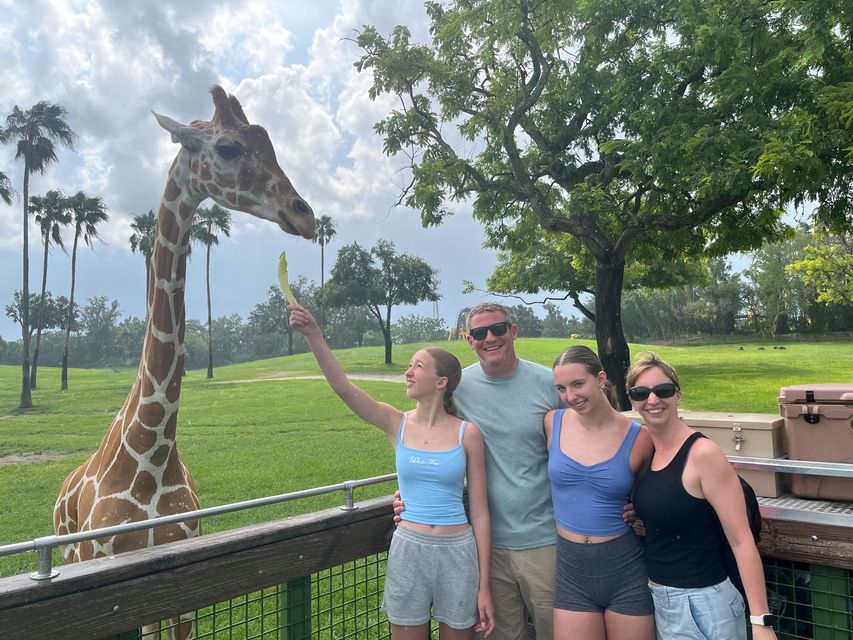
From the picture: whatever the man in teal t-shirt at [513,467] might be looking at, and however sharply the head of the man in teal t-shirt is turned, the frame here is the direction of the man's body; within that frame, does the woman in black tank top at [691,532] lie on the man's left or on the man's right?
on the man's left

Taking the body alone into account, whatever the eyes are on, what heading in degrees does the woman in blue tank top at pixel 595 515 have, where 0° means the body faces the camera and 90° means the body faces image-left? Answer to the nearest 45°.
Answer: approximately 0°

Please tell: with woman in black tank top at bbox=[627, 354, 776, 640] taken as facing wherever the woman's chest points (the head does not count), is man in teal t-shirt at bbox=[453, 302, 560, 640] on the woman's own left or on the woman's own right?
on the woman's own right

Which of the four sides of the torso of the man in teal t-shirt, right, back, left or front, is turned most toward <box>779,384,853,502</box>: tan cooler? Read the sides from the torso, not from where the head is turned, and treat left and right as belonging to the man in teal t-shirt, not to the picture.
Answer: left

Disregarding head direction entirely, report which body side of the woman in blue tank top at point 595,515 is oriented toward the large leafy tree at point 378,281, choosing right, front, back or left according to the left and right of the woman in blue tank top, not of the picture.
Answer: back

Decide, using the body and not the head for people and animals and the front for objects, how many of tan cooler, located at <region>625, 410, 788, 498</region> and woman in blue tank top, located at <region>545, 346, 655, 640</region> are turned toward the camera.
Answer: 2

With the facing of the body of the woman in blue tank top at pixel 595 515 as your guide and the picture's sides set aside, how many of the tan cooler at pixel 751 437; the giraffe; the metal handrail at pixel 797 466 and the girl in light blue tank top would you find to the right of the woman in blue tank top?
2
